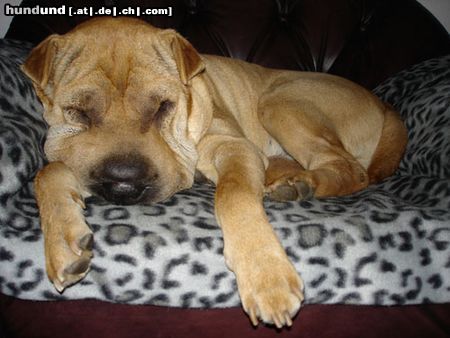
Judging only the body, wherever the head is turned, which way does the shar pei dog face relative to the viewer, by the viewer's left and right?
facing the viewer and to the left of the viewer
